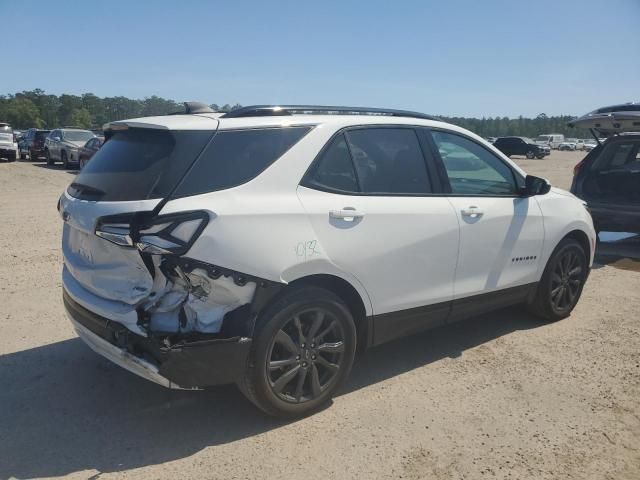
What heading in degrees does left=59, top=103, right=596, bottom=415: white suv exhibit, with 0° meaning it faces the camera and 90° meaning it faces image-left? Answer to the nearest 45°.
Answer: approximately 225°

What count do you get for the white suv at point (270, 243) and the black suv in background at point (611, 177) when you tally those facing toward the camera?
0

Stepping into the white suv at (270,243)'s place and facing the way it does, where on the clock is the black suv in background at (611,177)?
The black suv in background is roughly at 12 o'clock from the white suv.

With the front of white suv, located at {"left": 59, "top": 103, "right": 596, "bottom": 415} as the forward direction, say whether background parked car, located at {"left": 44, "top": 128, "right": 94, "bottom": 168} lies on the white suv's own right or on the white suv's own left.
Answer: on the white suv's own left

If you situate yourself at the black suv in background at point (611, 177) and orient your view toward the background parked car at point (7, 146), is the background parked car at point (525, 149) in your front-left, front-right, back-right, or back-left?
front-right

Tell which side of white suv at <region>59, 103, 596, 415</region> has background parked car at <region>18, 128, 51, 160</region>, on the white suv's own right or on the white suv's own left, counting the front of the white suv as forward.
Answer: on the white suv's own left

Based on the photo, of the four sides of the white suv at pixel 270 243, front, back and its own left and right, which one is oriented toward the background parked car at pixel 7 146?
left

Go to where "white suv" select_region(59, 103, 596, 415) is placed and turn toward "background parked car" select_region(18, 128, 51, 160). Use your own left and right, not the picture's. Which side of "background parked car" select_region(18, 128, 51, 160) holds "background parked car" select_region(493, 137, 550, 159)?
right
